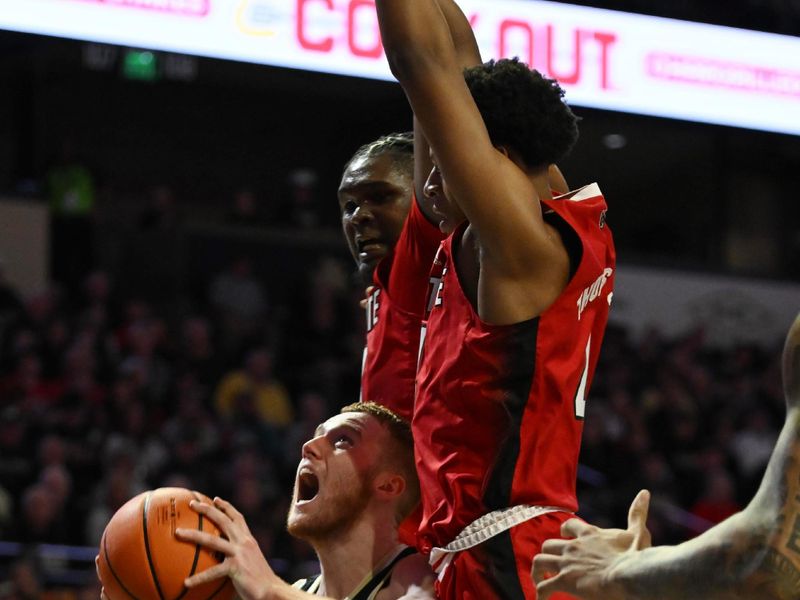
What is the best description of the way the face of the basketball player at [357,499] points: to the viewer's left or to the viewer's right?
to the viewer's left

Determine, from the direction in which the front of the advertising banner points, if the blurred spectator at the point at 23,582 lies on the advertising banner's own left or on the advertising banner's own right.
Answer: on the advertising banner's own right

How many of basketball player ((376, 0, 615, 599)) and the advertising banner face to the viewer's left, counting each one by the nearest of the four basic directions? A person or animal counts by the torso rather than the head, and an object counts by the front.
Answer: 1

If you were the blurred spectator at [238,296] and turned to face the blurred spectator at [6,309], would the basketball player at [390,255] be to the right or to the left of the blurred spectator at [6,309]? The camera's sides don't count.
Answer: left

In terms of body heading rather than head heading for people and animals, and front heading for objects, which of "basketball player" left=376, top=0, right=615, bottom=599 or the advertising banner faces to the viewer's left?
the basketball player

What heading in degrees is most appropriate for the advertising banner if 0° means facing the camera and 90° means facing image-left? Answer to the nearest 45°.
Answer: approximately 0°

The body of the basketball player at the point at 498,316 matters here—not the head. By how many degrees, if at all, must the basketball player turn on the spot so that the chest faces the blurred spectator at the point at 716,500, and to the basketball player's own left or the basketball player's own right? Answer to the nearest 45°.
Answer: approximately 90° to the basketball player's own right

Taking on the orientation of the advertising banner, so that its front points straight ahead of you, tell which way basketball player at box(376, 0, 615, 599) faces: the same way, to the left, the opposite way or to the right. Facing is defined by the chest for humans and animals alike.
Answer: to the right

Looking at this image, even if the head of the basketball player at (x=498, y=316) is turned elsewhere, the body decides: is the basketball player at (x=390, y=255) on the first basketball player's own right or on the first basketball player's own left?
on the first basketball player's own right

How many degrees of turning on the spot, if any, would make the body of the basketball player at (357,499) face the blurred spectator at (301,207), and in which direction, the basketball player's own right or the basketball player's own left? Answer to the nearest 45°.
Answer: approximately 135° to the basketball player's own right

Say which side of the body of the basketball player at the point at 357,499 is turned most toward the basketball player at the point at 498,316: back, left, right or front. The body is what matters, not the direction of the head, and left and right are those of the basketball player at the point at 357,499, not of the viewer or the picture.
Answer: left

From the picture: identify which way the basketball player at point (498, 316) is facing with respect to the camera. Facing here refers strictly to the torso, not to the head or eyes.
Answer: to the viewer's left
